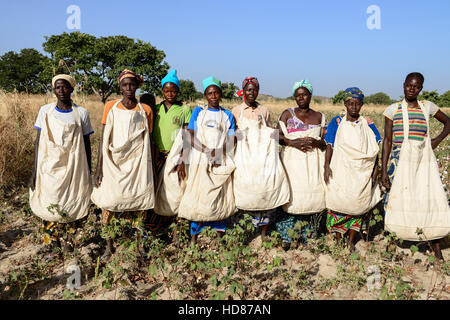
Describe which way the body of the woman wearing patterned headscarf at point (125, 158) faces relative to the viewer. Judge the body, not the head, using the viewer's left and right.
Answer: facing the viewer

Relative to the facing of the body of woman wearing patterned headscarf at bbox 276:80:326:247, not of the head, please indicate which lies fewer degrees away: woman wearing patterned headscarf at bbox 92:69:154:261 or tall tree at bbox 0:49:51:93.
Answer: the woman wearing patterned headscarf

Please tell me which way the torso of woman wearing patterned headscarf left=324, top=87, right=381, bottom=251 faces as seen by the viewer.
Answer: toward the camera

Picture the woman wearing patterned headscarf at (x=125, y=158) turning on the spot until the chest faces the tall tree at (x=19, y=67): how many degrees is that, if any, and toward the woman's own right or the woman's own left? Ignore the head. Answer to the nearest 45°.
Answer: approximately 180°

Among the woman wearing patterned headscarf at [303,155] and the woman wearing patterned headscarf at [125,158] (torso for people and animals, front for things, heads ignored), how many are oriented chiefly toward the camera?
2

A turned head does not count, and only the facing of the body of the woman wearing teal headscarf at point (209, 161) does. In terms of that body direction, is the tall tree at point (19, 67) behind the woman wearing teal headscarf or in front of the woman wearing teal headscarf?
behind

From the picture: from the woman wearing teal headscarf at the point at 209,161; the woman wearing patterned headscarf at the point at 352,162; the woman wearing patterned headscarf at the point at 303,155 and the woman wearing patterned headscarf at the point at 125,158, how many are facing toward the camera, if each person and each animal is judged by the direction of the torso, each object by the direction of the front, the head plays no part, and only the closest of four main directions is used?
4

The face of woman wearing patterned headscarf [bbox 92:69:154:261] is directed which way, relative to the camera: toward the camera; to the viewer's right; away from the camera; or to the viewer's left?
toward the camera

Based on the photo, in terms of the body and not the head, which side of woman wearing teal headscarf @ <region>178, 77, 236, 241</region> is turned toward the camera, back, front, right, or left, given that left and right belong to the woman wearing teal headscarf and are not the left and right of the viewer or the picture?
front
